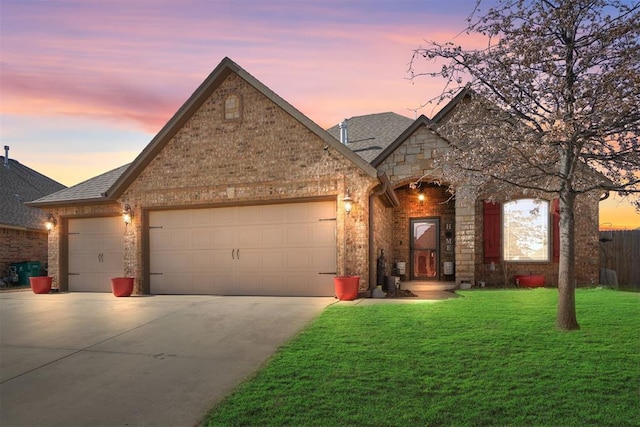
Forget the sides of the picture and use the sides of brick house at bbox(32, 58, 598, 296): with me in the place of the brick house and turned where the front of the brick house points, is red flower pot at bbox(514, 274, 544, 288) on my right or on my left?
on my left

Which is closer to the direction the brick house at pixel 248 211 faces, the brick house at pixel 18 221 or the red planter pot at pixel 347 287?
the red planter pot

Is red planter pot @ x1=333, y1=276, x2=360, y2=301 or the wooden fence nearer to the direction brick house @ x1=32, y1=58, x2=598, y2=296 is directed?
the red planter pot

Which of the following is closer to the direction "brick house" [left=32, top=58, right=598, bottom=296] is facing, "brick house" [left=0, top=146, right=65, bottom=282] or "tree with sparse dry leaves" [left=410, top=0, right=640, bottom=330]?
the tree with sparse dry leaves

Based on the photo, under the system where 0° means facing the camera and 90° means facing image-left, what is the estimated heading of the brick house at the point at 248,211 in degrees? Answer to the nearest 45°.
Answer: approximately 0°

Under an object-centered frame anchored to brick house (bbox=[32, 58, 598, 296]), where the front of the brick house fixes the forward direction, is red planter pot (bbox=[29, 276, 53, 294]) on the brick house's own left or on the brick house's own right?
on the brick house's own right

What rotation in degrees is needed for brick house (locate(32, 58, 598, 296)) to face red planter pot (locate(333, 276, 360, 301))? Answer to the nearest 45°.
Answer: approximately 45° to its left

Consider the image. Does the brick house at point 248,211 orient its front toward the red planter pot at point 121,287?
no
